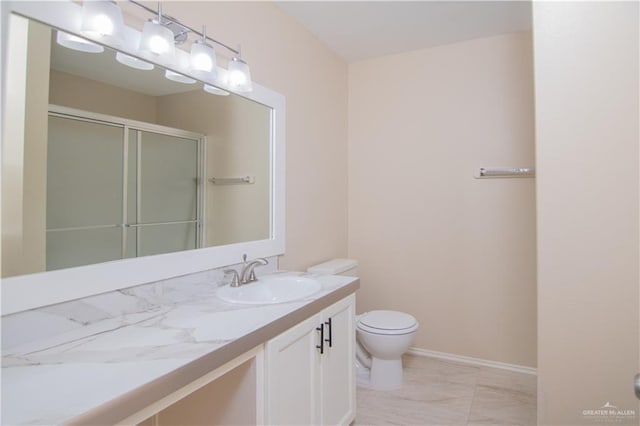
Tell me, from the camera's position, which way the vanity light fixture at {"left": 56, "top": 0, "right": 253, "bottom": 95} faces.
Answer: facing the viewer and to the right of the viewer

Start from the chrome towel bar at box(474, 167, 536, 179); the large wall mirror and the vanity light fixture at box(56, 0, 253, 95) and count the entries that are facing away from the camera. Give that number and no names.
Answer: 0

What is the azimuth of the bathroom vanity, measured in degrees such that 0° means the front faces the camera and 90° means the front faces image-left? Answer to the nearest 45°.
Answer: approximately 315°

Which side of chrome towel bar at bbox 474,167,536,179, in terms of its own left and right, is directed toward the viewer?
front

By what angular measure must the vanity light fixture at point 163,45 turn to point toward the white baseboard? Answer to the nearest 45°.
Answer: approximately 45° to its left

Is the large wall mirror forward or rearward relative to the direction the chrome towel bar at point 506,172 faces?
forward

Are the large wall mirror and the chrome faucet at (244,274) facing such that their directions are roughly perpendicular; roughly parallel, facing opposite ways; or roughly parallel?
roughly parallel

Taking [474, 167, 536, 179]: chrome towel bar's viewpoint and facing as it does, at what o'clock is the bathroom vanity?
The bathroom vanity is roughly at 1 o'clock from the chrome towel bar.

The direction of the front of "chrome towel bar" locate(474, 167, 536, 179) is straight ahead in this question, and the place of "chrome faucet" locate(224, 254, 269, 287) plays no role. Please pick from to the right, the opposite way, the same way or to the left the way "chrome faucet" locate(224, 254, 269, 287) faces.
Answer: to the left

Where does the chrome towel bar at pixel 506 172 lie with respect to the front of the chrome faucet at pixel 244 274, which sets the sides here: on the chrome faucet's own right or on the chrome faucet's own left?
on the chrome faucet's own left

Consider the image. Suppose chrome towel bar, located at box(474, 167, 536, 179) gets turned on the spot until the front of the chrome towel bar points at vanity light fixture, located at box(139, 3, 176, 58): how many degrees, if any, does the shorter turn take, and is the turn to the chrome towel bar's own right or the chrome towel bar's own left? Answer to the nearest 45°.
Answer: approximately 45° to the chrome towel bar's own right

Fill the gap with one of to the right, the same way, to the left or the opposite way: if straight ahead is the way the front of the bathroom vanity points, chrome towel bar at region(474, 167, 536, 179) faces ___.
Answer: to the right

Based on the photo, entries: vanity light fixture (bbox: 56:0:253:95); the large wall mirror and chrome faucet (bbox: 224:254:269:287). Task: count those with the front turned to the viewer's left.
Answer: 0

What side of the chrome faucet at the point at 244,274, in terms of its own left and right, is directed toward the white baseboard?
left

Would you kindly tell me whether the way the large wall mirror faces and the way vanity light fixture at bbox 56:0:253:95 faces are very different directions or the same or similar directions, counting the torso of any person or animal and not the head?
same or similar directions

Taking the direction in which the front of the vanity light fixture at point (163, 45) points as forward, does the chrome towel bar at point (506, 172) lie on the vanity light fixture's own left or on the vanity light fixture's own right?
on the vanity light fixture's own left

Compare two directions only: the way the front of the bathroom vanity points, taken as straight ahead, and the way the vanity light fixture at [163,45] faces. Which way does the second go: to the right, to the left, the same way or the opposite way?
the same way
